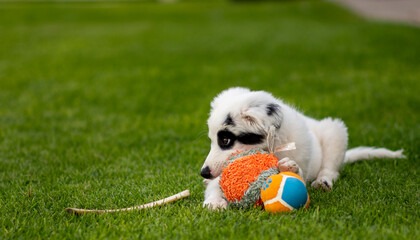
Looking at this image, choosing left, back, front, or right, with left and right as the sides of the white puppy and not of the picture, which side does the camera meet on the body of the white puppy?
left
